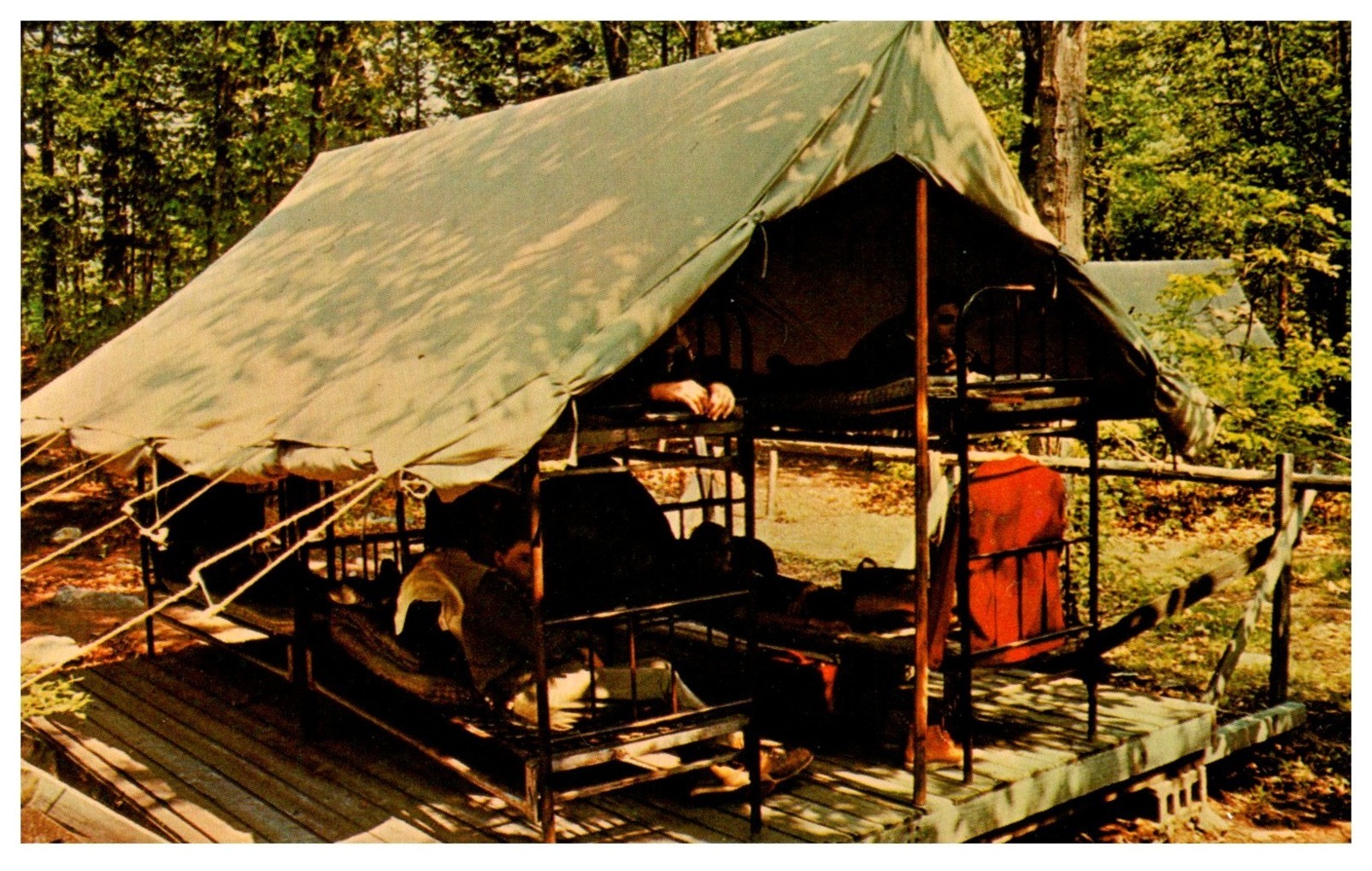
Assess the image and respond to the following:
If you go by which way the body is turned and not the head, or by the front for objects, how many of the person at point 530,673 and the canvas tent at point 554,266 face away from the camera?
0

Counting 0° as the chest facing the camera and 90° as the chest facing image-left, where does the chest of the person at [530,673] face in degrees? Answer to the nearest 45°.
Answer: approximately 270°

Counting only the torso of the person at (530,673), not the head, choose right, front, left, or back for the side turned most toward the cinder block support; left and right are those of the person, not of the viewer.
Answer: front

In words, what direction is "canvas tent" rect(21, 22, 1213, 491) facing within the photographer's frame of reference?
facing the viewer and to the right of the viewer

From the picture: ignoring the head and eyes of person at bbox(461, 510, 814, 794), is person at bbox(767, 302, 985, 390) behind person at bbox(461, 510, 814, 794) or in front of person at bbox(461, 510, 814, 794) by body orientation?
in front

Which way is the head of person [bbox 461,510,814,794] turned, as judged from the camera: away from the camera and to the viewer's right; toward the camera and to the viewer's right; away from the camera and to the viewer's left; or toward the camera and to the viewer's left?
toward the camera and to the viewer's right

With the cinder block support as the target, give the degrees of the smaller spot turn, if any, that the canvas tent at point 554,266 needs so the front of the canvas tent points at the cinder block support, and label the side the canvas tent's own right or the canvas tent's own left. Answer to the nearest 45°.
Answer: approximately 45° to the canvas tent's own left
